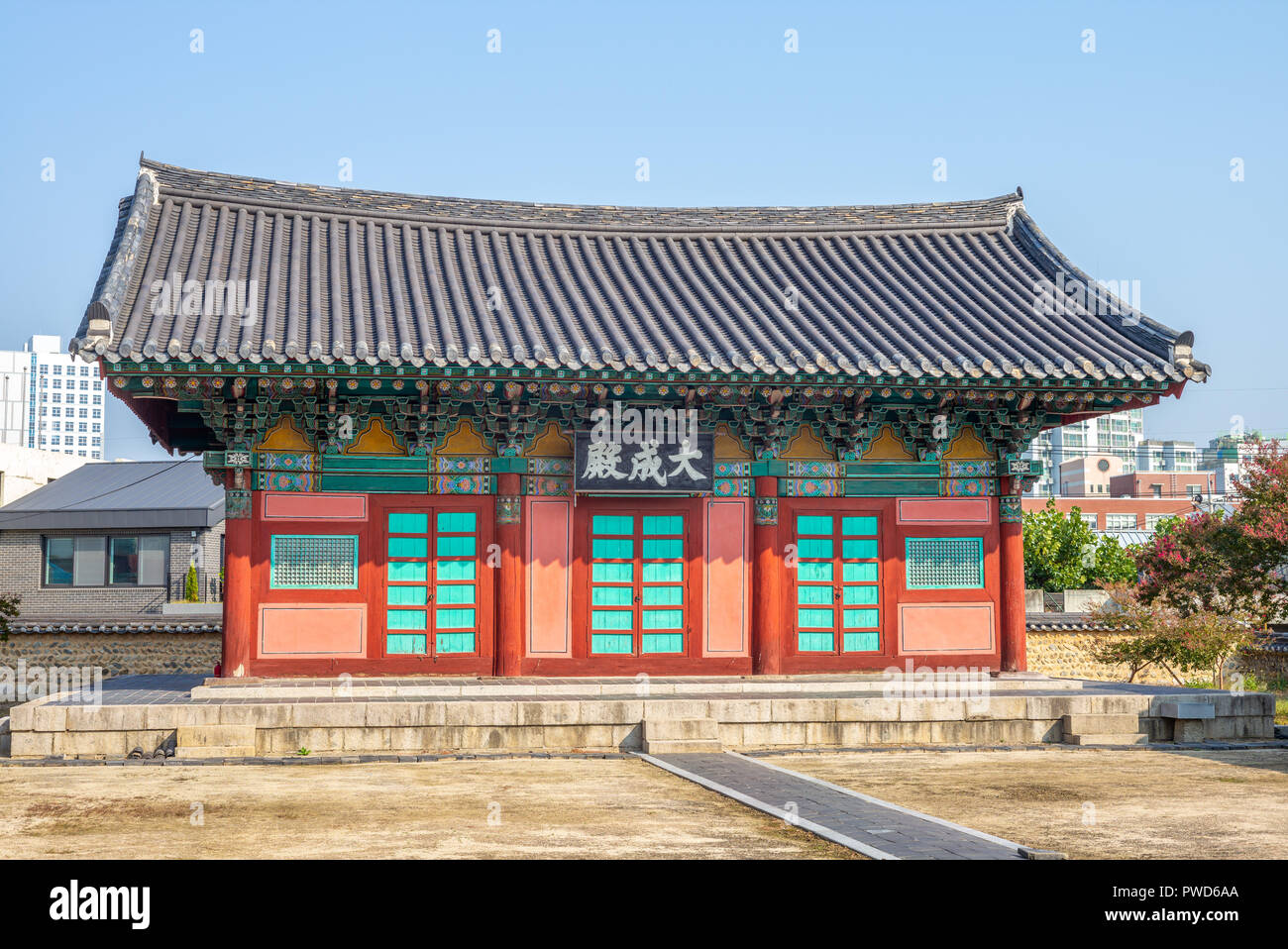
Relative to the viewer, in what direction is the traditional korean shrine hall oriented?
toward the camera

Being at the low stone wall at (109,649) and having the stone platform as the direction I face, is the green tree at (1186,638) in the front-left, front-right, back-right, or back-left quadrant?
front-left

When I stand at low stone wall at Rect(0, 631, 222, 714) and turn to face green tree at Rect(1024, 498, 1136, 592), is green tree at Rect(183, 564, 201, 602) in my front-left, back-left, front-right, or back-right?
front-left

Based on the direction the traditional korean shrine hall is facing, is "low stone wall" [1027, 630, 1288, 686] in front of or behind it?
behind

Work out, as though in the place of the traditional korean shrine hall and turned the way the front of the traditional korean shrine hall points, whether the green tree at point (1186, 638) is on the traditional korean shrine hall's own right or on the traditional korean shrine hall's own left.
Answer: on the traditional korean shrine hall's own left

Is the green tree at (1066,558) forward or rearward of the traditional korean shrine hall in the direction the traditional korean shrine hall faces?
rearward

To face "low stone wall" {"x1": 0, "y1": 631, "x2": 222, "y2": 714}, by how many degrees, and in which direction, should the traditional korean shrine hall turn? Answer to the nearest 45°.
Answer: approximately 135° to its right

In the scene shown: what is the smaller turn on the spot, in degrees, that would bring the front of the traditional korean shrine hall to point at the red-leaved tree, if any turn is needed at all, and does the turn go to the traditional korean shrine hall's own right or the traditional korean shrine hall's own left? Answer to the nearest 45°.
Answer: approximately 135° to the traditional korean shrine hall's own left

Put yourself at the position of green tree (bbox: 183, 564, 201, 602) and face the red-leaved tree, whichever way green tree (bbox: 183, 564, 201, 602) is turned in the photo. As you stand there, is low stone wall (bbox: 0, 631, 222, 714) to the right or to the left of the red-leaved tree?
right
